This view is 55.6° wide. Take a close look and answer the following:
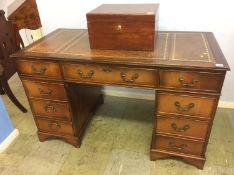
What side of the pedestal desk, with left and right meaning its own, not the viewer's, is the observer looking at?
front
